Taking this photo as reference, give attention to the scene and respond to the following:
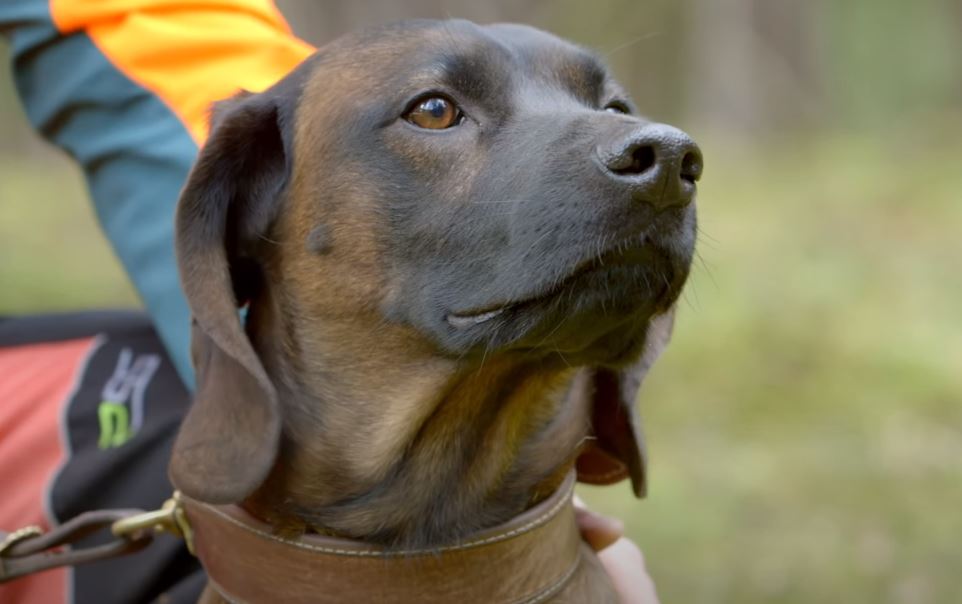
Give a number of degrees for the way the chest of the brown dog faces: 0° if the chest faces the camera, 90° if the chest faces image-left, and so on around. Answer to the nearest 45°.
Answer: approximately 315°
